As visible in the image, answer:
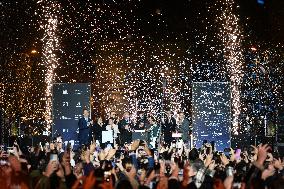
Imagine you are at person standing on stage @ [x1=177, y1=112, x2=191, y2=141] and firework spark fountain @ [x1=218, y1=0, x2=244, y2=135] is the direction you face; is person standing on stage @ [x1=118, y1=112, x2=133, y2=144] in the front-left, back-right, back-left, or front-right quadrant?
back-left

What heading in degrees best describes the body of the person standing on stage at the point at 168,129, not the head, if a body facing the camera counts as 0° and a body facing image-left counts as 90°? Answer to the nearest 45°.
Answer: approximately 0°

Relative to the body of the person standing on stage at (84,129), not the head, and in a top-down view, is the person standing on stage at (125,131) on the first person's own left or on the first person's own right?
on the first person's own left

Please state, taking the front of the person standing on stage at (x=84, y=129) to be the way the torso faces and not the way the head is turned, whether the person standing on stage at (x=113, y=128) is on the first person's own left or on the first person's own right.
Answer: on the first person's own left

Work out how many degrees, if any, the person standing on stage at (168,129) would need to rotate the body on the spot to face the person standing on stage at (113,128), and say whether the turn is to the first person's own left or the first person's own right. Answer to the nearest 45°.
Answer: approximately 45° to the first person's own right

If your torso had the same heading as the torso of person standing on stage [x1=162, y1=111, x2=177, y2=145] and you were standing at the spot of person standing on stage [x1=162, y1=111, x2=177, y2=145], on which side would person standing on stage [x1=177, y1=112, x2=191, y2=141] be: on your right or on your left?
on your left

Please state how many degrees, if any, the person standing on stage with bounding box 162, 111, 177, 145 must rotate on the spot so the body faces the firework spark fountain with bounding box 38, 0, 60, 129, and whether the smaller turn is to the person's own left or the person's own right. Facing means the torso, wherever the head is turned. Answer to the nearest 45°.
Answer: approximately 135° to the person's own right
